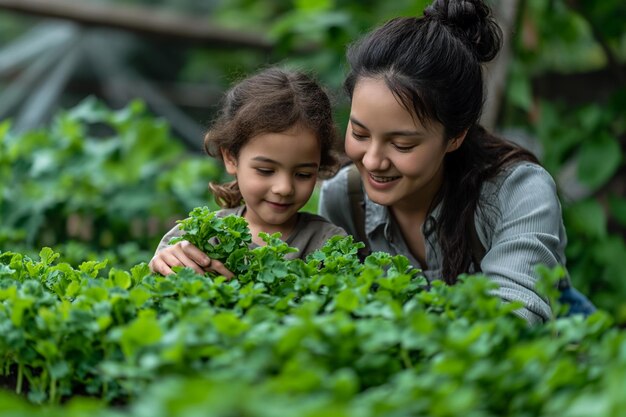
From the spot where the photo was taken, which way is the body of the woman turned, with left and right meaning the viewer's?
facing the viewer and to the left of the viewer

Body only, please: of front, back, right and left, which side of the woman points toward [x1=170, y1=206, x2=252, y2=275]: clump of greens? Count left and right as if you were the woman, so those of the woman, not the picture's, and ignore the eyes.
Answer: front

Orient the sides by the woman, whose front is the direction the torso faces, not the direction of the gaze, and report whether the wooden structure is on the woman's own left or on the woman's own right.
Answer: on the woman's own right
